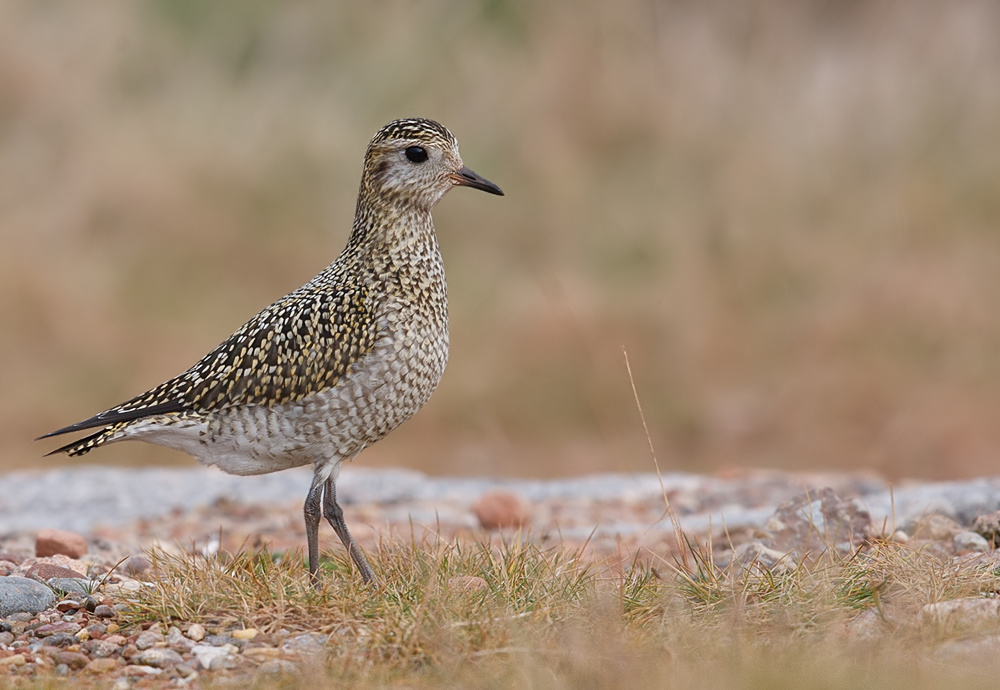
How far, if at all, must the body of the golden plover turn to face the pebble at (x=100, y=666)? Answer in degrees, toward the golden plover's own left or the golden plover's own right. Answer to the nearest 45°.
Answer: approximately 135° to the golden plover's own right

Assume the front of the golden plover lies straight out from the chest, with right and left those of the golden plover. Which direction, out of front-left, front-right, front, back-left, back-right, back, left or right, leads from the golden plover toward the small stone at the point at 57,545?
back-left

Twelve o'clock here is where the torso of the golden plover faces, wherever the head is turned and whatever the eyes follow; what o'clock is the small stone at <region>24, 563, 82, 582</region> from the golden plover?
The small stone is roughly at 6 o'clock from the golden plover.

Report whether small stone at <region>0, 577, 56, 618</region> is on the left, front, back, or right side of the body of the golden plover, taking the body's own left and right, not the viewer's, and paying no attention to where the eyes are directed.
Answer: back

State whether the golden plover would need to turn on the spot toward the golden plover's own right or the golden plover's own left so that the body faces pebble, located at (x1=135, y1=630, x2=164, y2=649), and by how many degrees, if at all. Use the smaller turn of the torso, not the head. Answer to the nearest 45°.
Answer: approximately 135° to the golden plover's own right

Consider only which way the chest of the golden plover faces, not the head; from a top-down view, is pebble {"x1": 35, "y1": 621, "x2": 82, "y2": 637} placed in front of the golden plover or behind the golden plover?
behind

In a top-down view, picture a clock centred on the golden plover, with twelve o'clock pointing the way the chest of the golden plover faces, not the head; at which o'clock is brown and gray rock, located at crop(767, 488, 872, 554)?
The brown and gray rock is roughly at 12 o'clock from the golden plover.

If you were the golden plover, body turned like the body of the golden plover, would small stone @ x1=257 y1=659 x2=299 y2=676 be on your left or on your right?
on your right

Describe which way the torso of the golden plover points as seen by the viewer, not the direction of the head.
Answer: to the viewer's right
